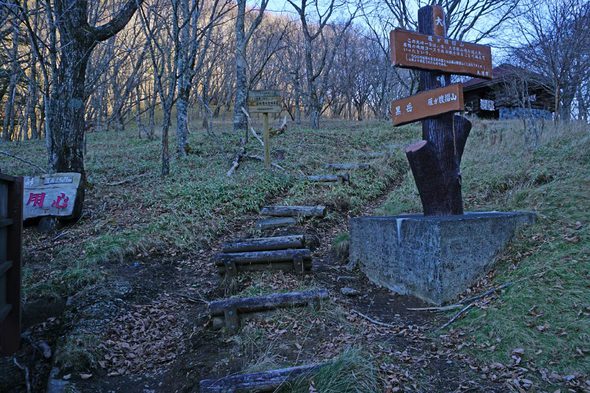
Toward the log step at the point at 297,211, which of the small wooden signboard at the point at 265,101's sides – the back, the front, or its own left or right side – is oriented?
front

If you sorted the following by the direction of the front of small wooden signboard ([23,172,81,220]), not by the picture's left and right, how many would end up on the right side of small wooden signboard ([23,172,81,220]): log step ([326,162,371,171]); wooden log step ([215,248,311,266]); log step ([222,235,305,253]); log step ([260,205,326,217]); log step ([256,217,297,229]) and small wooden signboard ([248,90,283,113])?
0

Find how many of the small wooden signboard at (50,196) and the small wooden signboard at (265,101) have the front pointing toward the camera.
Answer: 2

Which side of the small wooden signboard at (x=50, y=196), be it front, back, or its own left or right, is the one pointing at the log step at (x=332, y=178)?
left

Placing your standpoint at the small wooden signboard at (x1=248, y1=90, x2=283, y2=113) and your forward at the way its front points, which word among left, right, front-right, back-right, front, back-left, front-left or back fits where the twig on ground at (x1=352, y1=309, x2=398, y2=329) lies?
front

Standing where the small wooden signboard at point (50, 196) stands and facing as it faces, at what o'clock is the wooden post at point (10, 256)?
The wooden post is roughly at 12 o'clock from the small wooden signboard.

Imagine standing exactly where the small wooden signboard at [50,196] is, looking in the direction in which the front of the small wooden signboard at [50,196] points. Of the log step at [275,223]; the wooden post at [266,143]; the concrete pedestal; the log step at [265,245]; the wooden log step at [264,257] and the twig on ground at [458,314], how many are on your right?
0

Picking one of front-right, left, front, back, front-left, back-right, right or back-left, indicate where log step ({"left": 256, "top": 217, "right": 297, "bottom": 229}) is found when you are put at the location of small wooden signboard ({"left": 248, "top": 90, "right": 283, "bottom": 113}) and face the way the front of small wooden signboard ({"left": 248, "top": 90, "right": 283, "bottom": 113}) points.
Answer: front

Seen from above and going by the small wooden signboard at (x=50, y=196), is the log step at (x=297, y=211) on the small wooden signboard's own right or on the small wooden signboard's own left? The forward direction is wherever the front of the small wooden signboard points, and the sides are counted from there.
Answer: on the small wooden signboard's own left

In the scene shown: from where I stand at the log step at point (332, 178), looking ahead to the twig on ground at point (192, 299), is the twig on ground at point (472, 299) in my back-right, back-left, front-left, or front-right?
front-left

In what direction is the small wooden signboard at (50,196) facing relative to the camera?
toward the camera

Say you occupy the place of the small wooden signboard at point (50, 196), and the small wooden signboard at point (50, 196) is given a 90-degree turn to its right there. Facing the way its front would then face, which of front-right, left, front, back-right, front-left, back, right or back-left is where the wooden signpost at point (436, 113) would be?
back-left

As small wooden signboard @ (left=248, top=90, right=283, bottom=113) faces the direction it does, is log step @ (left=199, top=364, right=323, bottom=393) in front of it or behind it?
in front

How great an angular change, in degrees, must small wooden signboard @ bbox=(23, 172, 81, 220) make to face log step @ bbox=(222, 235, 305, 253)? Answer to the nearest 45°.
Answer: approximately 45° to its left

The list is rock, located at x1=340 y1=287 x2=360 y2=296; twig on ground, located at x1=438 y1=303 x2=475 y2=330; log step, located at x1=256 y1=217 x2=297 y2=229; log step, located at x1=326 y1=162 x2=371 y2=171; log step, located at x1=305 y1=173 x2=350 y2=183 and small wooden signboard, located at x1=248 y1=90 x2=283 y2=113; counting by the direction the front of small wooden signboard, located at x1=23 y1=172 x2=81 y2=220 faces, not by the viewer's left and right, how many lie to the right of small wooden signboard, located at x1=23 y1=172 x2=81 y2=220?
0

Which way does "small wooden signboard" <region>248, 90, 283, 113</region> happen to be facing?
toward the camera

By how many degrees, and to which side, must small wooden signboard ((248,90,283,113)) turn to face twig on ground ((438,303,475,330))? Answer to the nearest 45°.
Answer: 0° — it already faces it

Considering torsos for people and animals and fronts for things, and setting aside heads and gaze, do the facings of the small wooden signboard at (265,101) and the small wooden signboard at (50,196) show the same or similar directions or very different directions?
same or similar directions
